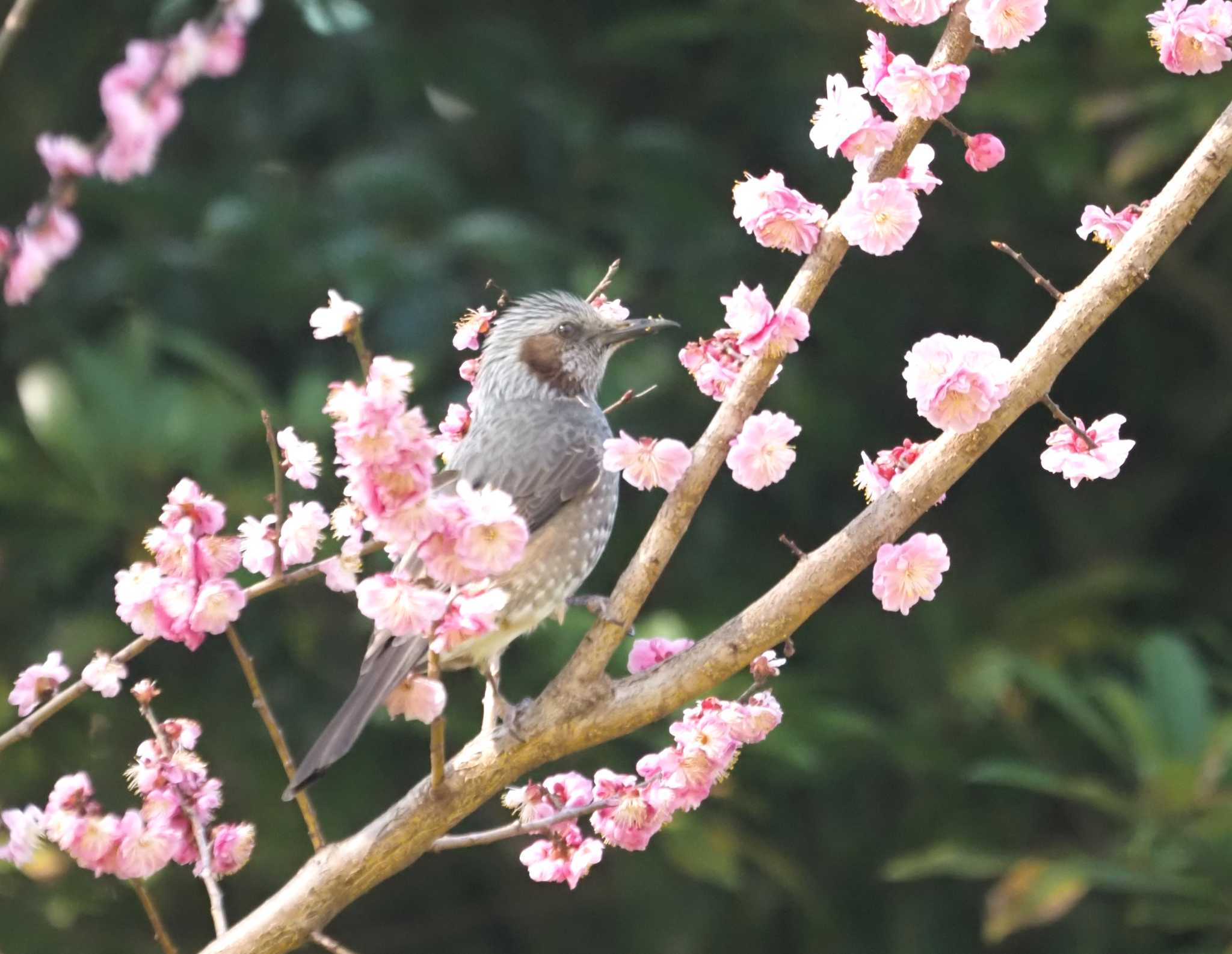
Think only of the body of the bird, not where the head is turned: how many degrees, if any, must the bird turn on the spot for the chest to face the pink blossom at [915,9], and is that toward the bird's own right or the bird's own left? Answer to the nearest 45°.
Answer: approximately 45° to the bird's own right

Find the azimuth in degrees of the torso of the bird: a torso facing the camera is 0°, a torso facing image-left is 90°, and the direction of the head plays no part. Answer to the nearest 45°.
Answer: approximately 270°

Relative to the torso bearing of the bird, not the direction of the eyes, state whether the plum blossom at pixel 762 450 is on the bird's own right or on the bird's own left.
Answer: on the bird's own right

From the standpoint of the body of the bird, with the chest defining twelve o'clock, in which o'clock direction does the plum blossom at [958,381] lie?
The plum blossom is roughly at 2 o'clock from the bird.

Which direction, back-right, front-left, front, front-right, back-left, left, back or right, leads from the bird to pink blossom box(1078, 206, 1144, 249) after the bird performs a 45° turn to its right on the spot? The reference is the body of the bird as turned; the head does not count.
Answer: front

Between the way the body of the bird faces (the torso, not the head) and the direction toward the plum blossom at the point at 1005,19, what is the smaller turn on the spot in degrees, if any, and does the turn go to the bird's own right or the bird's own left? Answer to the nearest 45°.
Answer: approximately 45° to the bird's own right

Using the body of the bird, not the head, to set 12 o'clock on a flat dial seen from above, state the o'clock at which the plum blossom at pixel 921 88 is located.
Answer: The plum blossom is roughly at 2 o'clock from the bird.
